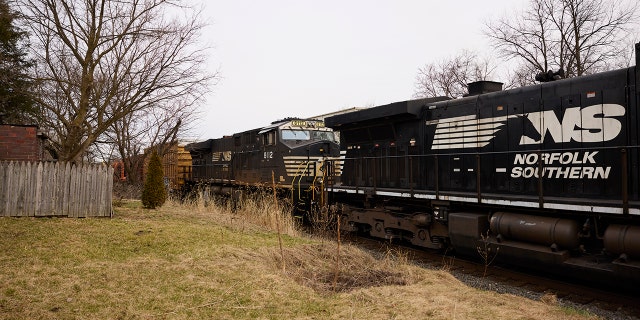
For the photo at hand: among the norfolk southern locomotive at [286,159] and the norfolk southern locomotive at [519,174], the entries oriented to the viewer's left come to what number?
0

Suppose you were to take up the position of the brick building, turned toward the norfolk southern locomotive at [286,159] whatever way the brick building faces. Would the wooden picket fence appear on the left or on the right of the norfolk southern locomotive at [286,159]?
right

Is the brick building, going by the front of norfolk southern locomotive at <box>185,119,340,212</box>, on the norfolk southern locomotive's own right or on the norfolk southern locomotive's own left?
on the norfolk southern locomotive's own right

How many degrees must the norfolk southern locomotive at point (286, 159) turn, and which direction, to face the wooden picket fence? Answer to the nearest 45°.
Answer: approximately 90° to its right

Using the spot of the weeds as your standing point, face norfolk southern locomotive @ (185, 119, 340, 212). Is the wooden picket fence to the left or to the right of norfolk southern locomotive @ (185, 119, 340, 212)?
left

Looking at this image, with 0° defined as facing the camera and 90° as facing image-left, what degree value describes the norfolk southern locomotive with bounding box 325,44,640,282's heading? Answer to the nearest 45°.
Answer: approximately 315°

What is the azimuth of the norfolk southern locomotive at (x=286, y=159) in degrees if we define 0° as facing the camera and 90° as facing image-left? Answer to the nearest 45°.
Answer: approximately 315°

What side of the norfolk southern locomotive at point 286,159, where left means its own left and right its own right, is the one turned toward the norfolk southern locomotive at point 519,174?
front

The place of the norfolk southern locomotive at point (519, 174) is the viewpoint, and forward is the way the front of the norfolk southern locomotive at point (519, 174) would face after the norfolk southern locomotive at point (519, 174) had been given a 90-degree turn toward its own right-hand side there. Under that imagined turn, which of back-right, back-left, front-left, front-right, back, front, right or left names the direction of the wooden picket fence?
front-right

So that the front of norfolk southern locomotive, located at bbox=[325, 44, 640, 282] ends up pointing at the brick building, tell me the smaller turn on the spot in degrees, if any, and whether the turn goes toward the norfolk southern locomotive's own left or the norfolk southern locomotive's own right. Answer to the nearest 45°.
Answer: approximately 135° to the norfolk southern locomotive's own right

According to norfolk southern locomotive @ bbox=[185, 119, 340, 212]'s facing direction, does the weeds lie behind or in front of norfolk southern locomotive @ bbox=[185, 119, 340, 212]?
in front

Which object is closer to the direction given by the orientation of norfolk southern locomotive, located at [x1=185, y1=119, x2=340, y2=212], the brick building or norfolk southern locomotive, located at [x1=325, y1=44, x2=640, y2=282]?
the norfolk southern locomotive
